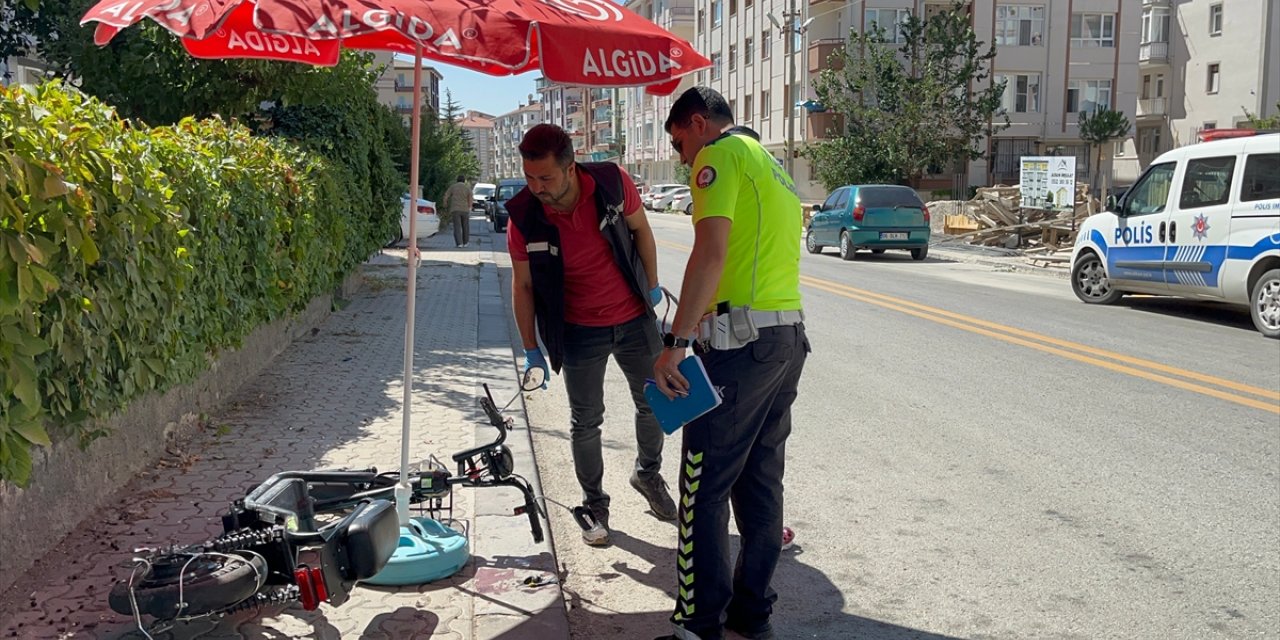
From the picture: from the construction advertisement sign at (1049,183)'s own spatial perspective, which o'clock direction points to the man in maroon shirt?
The man in maroon shirt is roughly at 12 o'clock from the construction advertisement sign.

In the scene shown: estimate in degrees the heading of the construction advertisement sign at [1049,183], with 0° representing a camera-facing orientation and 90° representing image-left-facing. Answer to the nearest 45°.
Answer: approximately 0°

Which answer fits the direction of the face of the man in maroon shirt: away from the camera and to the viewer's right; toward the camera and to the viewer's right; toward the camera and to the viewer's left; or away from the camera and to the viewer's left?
toward the camera and to the viewer's left

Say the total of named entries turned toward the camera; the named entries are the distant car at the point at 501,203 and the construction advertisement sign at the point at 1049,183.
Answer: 2

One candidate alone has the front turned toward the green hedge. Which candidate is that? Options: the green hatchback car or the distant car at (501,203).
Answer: the distant car

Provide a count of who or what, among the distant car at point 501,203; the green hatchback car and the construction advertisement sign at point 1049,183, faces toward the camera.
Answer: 2

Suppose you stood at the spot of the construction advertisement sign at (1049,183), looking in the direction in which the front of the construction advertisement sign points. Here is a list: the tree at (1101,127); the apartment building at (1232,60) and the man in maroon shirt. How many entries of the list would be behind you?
2

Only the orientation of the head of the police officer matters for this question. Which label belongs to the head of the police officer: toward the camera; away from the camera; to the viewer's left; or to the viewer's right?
to the viewer's left

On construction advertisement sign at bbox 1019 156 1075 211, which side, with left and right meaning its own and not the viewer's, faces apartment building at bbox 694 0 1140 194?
back

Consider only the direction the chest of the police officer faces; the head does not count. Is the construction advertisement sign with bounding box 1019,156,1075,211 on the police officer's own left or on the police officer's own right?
on the police officer's own right

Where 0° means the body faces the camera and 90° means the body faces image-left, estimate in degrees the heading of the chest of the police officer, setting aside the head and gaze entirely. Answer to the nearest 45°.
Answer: approximately 135°

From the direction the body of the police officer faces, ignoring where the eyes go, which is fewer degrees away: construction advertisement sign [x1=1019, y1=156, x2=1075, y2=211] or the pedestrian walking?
the pedestrian walking
